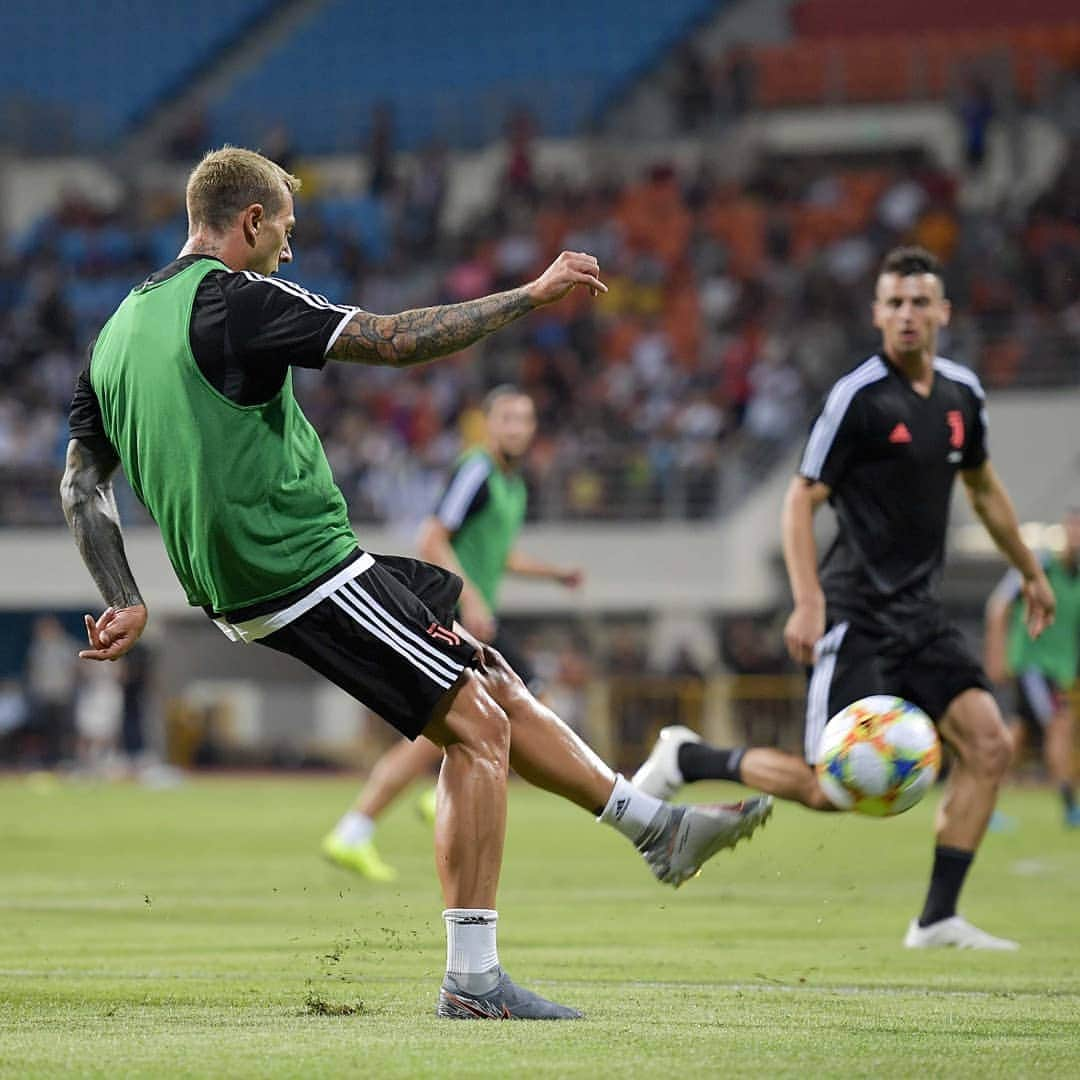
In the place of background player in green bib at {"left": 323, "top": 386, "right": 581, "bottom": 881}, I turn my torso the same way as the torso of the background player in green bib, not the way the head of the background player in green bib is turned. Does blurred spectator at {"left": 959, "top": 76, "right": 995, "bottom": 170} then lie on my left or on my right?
on my left

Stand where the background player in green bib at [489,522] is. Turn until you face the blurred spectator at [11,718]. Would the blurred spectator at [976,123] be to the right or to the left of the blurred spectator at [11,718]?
right

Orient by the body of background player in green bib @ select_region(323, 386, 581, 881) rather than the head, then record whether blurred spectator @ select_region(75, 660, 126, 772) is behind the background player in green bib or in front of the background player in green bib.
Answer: behind
